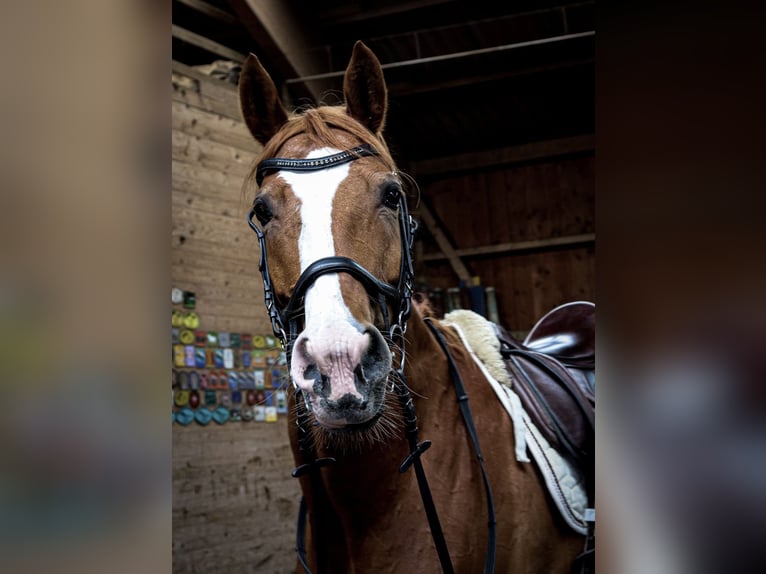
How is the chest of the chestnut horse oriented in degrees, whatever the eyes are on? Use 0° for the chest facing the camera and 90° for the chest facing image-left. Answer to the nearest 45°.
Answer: approximately 45°
